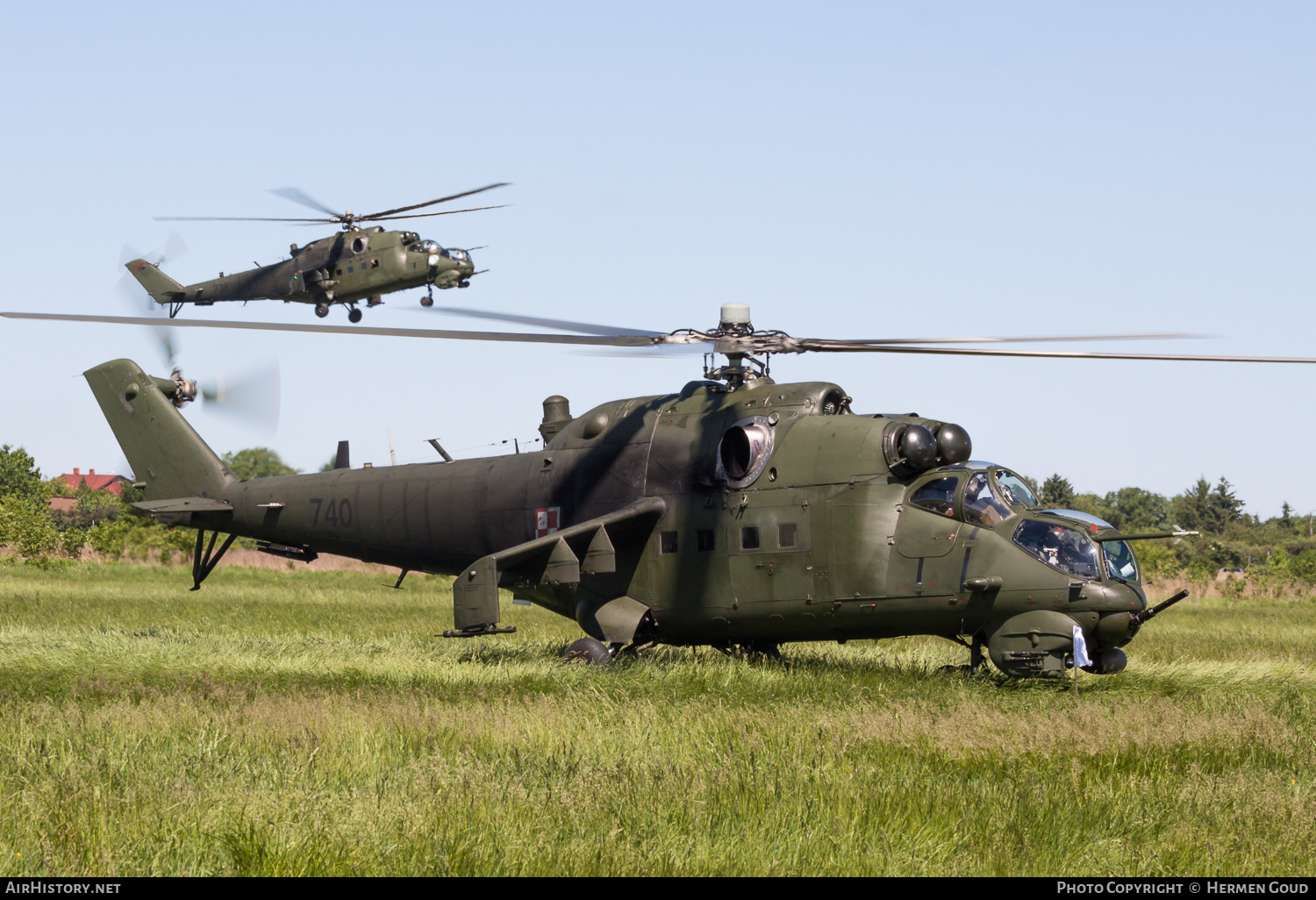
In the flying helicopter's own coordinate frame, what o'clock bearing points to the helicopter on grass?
The helicopter on grass is roughly at 1 o'clock from the flying helicopter.

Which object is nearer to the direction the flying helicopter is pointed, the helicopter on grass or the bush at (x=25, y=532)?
the helicopter on grass

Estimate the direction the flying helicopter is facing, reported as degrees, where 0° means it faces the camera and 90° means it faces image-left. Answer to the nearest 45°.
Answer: approximately 315°

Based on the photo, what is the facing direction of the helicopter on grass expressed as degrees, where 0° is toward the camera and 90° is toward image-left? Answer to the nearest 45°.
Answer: approximately 315°

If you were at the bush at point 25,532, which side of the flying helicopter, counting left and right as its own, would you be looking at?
back

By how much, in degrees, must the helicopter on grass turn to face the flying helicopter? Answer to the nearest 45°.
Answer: approximately 180°

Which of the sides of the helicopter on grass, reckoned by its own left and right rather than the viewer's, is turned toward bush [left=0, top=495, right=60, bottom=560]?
back
